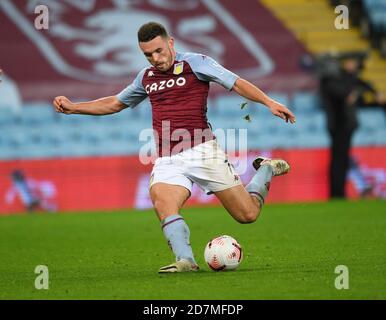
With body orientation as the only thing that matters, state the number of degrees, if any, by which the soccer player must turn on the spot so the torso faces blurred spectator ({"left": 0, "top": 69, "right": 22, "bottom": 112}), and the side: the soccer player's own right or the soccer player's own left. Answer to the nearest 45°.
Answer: approximately 135° to the soccer player's own right

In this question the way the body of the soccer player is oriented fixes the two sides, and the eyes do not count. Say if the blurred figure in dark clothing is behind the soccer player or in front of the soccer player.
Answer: behind

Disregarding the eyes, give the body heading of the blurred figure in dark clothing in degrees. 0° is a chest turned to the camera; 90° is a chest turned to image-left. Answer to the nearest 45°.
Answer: approximately 315°

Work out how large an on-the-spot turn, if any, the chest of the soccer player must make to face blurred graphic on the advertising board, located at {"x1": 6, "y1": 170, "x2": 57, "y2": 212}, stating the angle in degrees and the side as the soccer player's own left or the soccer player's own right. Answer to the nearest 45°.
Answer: approximately 135° to the soccer player's own right

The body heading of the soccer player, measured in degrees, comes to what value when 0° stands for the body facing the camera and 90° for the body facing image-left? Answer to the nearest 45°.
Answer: approximately 45°

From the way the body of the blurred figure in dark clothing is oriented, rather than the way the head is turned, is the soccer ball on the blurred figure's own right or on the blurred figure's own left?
on the blurred figure's own right
